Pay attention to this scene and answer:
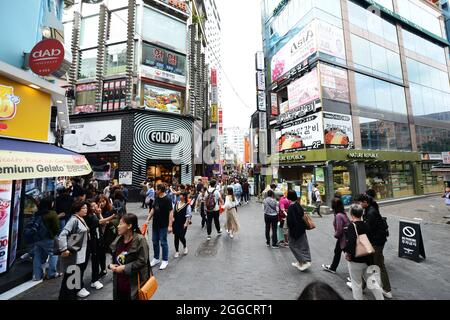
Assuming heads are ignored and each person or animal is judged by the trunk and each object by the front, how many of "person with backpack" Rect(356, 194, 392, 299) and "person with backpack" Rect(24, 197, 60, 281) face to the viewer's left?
1

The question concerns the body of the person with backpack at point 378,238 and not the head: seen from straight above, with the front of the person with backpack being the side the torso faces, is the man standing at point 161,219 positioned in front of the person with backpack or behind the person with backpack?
in front

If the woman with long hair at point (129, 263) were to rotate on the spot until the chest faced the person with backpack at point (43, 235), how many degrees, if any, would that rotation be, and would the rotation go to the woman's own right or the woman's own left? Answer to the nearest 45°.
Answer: approximately 90° to the woman's own right

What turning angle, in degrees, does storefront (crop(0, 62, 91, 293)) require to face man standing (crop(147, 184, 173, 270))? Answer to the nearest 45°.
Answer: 0° — it already faces them

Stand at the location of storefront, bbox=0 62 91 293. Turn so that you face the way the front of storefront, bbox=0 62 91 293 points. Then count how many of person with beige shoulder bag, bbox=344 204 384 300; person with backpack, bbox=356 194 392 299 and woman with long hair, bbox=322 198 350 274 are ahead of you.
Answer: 3

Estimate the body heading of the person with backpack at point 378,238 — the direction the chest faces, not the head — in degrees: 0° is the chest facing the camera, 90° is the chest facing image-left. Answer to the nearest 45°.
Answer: approximately 90°

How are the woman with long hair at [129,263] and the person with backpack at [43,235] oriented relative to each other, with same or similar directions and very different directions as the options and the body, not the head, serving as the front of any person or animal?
very different directions

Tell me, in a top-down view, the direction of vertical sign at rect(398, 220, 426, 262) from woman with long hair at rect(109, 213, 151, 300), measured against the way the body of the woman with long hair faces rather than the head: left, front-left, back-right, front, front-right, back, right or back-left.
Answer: back-left
